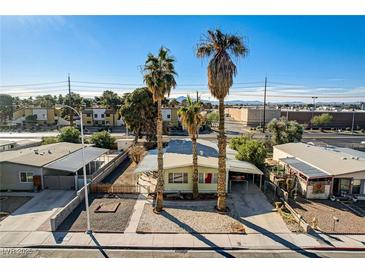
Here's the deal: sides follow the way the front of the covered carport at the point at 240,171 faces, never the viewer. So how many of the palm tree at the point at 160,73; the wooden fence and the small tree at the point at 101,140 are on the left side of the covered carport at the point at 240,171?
0

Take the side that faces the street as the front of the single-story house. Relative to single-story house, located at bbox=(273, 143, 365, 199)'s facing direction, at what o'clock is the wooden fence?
The wooden fence is roughly at 2 o'clock from the single-story house.

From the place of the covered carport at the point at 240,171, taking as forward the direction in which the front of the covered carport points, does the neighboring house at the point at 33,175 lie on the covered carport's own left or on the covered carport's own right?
on the covered carport's own right

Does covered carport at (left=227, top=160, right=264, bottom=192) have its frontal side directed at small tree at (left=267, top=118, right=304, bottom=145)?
no

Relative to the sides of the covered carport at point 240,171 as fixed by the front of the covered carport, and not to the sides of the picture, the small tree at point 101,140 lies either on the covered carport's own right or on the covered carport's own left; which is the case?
on the covered carport's own right

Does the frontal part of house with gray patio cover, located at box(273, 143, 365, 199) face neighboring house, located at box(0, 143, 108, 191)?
no

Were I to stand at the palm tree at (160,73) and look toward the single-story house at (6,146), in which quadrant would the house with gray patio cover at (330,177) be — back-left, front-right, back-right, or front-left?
back-right

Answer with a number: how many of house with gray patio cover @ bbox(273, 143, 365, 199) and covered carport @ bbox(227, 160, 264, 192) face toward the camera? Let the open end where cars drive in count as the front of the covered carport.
2

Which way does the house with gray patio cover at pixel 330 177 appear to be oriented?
toward the camera

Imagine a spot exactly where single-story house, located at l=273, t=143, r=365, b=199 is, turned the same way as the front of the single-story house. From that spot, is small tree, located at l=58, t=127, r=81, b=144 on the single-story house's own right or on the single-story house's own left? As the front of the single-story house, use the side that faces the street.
on the single-story house's own right

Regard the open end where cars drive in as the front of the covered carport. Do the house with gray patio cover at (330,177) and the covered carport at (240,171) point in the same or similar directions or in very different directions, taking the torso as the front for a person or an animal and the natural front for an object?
same or similar directions

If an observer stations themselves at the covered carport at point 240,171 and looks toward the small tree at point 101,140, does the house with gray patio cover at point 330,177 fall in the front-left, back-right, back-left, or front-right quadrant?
back-right

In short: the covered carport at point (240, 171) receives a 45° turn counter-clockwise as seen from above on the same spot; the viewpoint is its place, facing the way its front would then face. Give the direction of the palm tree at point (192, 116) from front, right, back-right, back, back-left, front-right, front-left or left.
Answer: right

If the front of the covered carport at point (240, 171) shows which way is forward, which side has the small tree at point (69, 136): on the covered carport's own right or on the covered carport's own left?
on the covered carport's own right

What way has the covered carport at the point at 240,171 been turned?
toward the camera
